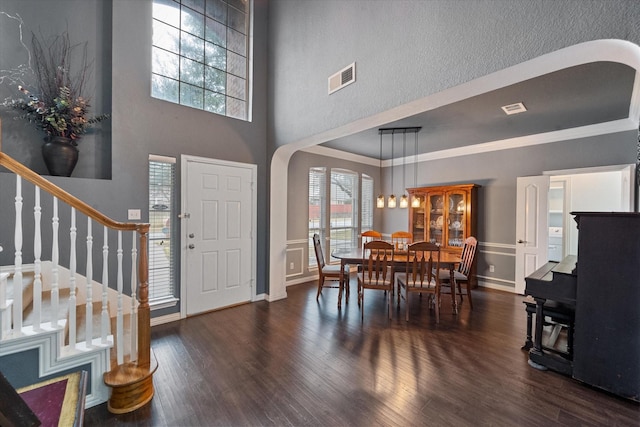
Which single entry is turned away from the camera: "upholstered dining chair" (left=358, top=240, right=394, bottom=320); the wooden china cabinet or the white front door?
the upholstered dining chair

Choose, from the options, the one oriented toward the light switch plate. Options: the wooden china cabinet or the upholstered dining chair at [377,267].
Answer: the wooden china cabinet

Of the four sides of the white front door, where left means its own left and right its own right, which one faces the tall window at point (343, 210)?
left

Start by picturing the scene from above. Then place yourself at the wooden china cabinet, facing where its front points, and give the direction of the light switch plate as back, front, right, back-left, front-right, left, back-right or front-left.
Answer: front

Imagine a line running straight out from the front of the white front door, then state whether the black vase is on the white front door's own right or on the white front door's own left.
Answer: on the white front door's own right

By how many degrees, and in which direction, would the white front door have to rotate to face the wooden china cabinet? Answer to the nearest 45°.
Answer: approximately 45° to its left

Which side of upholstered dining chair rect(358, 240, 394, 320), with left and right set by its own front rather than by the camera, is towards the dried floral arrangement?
left

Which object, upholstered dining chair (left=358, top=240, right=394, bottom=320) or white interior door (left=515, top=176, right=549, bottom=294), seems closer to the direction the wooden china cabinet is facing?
the upholstered dining chair

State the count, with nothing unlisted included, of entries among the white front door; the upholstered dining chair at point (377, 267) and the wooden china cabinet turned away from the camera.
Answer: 1

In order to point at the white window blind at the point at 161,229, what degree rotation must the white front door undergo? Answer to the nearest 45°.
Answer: approximately 135° to its right

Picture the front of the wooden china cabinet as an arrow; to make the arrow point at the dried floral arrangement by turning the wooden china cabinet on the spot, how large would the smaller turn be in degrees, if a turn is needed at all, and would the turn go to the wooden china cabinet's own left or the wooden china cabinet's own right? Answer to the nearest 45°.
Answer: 0° — it already faces it

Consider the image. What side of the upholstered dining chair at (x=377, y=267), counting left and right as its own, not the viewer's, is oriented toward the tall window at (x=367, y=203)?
front

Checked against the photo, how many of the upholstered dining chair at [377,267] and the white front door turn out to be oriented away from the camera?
1

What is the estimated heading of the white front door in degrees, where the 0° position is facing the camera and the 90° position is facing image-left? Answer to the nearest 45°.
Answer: approximately 315°

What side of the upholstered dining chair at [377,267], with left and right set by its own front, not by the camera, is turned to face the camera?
back
